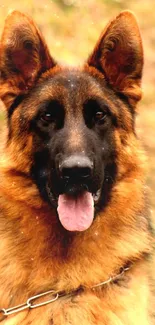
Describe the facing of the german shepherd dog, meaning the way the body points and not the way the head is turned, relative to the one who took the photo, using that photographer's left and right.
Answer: facing the viewer
